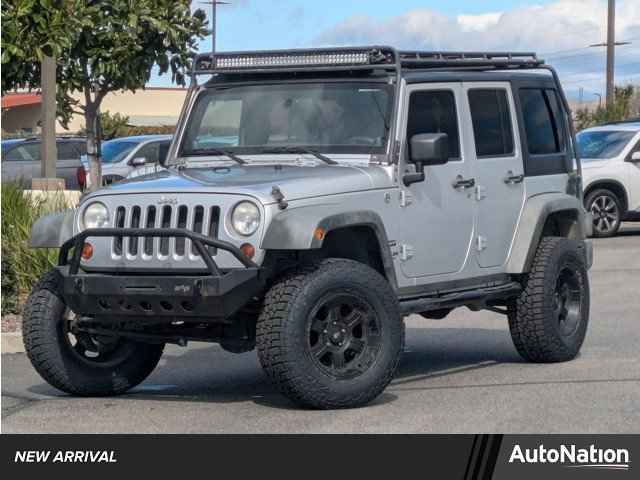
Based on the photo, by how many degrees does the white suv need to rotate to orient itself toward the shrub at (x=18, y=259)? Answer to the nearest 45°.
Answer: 0° — it already faces it

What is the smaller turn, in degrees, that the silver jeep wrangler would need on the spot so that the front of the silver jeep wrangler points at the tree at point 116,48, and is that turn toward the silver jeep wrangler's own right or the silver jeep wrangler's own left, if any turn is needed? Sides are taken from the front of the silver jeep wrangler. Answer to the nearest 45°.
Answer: approximately 135° to the silver jeep wrangler's own right

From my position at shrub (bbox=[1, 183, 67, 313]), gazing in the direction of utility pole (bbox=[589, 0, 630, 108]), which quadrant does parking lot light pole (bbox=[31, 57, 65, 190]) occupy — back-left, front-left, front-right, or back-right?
front-left

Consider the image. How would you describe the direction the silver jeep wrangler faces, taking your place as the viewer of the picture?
facing the viewer and to the left of the viewer

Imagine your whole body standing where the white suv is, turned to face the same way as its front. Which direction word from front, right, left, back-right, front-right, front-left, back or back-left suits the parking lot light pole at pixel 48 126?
front

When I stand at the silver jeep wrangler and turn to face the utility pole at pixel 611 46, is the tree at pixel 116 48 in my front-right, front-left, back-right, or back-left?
front-left

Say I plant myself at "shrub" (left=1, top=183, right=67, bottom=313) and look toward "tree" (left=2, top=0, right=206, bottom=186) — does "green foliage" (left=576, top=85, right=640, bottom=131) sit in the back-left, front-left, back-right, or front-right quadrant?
front-right

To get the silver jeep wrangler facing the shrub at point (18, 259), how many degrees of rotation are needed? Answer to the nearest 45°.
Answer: approximately 90° to its right

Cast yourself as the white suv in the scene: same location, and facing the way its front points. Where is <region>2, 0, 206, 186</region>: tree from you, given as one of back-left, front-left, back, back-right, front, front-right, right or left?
front

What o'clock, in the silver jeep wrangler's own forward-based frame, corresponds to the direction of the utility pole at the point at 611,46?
The utility pole is roughly at 5 o'clock from the silver jeep wrangler.

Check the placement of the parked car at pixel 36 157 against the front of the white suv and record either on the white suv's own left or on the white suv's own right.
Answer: on the white suv's own right

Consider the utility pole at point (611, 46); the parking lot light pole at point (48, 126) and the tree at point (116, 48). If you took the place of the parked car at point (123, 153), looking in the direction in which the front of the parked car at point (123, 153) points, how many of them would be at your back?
1

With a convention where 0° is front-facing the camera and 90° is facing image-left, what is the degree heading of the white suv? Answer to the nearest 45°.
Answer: approximately 45°

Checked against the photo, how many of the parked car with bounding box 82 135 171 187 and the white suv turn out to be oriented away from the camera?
0

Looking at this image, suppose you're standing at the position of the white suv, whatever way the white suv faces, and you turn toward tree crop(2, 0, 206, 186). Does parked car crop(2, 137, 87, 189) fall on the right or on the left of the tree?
right

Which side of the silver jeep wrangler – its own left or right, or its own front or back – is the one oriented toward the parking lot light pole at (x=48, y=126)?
right

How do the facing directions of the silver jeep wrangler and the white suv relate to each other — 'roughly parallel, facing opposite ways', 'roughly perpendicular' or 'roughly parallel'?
roughly parallel

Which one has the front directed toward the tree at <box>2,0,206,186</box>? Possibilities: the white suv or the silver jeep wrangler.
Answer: the white suv

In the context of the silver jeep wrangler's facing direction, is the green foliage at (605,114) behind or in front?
behind
